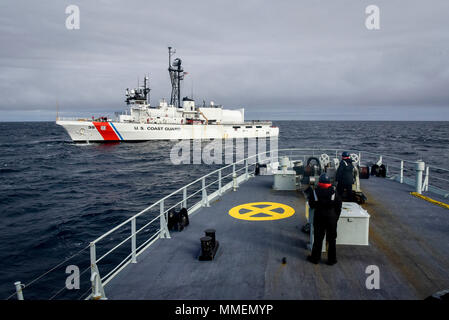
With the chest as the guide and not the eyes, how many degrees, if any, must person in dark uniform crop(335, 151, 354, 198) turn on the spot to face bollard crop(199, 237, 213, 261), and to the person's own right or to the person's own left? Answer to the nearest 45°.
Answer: approximately 135° to the person's own left

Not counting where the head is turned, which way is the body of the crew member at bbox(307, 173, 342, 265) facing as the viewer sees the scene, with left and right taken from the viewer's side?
facing away from the viewer

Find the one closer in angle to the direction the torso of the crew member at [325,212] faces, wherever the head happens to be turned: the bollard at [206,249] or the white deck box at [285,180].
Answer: the white deck box

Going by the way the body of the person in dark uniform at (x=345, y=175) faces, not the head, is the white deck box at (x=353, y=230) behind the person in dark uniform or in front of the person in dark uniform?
behind

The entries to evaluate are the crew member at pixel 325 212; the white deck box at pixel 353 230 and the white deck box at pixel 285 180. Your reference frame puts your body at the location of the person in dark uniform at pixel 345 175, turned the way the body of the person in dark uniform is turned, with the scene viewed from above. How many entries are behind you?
2

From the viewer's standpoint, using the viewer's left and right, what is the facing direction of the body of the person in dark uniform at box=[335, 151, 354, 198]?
facing away from the viewer

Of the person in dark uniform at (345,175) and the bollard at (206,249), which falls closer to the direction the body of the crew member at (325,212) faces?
the person in dark uniform

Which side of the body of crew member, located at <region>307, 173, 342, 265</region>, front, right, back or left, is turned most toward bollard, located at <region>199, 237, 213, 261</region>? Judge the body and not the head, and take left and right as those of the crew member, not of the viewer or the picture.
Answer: left

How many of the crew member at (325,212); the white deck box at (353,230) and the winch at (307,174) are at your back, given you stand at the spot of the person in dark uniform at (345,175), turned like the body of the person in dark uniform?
2

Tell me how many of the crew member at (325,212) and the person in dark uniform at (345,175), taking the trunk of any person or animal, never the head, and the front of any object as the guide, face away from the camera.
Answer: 2
